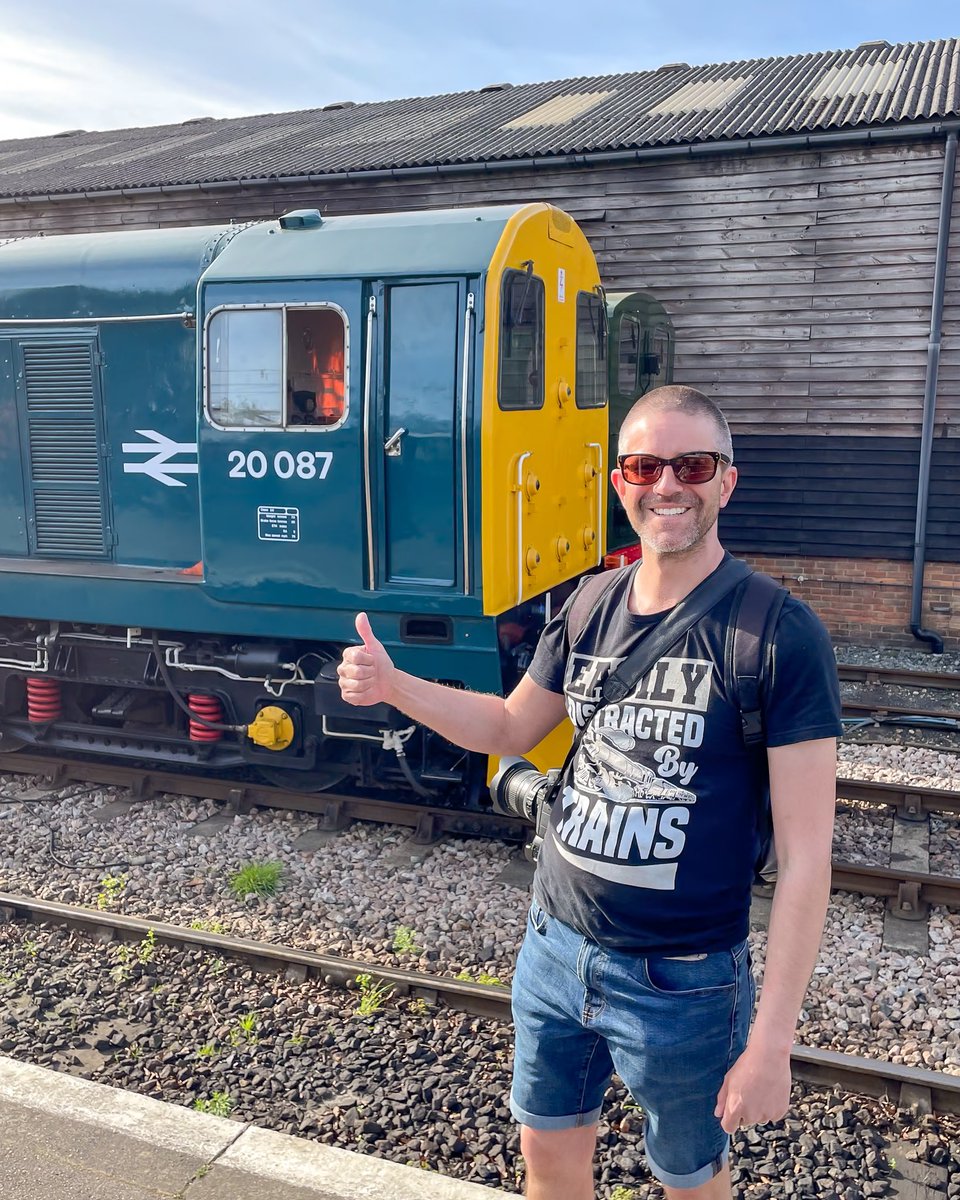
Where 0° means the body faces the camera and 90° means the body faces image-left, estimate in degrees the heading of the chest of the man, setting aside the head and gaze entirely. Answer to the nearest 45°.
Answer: approximately 45°

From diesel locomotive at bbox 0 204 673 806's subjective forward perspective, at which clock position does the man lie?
The man is roughly at 1 o'clock from the diesel locomotive.

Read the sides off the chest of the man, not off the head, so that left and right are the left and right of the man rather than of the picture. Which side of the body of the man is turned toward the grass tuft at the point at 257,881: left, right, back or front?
right

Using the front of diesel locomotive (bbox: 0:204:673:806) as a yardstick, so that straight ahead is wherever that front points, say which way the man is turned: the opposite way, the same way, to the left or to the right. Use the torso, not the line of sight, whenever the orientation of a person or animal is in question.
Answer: to the right

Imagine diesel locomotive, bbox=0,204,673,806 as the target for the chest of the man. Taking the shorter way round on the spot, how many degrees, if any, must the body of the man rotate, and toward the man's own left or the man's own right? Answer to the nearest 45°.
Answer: approximately 90° to the man's own right

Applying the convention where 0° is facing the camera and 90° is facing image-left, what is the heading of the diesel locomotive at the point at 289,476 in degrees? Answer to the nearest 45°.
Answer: approximately 315°

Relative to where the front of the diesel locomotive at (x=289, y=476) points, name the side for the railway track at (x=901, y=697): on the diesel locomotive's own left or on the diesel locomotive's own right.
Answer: on the diesel locomotive's own left
